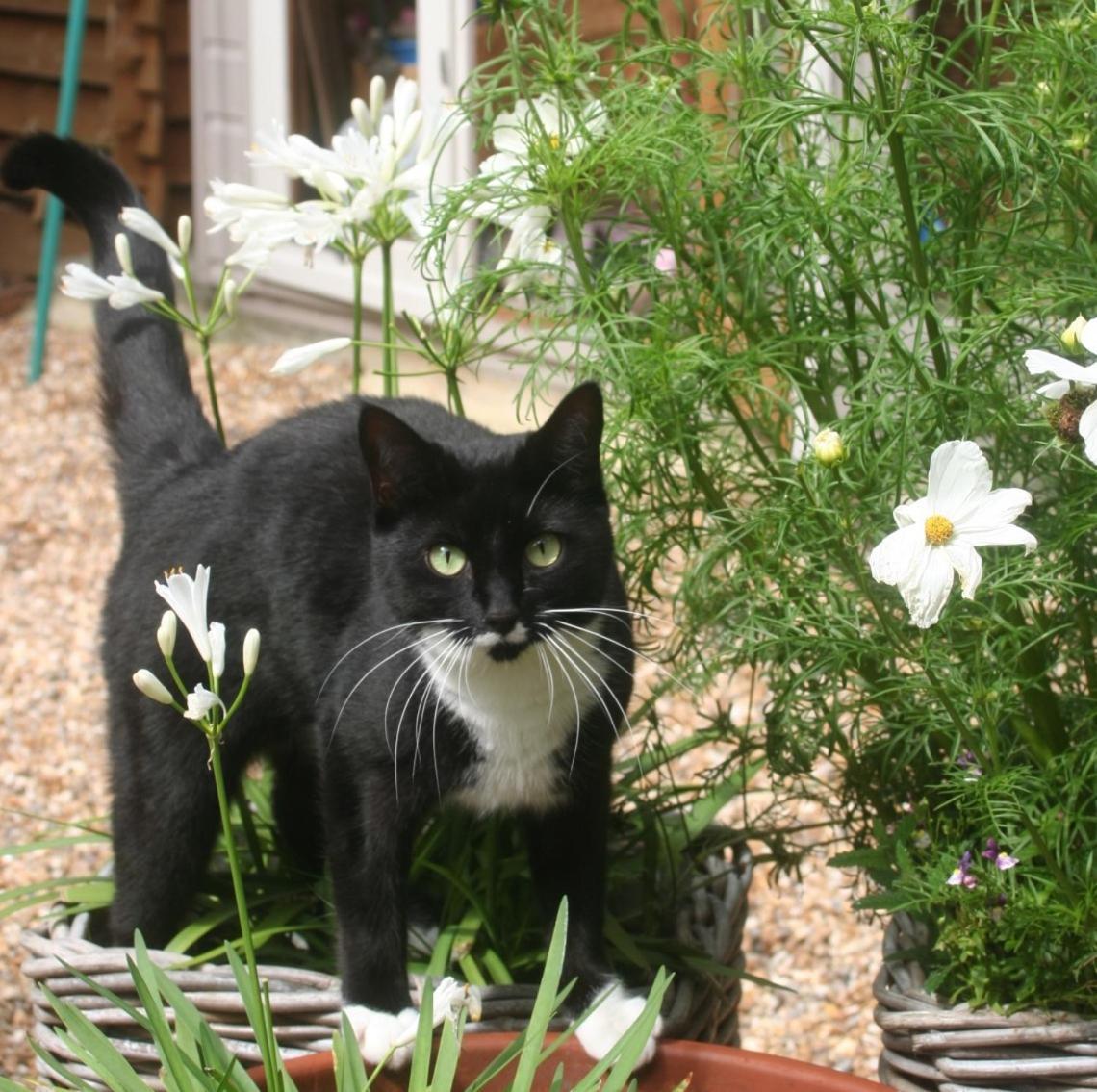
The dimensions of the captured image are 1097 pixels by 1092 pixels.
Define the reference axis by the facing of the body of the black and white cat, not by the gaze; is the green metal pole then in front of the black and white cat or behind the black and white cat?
behind

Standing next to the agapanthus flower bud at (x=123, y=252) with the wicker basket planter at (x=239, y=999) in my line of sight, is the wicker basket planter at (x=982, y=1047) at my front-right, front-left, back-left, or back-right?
front-left

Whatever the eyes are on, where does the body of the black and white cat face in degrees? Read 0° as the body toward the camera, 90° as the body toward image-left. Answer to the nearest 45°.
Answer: approximately 315°
